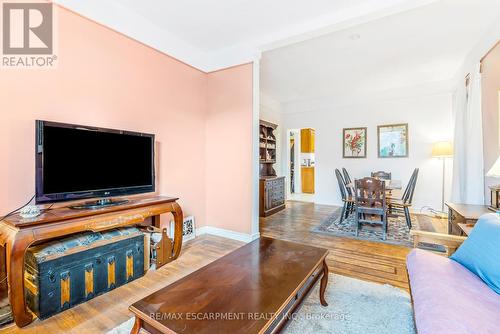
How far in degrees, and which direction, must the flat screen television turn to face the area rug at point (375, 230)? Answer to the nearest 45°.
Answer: approximately 45° to its left

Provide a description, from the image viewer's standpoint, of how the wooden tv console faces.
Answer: facing the viewer and to the right of the viewer

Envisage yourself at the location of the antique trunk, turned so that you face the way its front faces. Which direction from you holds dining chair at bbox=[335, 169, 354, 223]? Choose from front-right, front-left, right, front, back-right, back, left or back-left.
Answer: front-left

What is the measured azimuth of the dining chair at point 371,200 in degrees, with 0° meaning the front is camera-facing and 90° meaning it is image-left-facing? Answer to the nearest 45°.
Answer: approximately 180°

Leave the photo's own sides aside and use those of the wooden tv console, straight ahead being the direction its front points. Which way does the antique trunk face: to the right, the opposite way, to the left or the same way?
the same way

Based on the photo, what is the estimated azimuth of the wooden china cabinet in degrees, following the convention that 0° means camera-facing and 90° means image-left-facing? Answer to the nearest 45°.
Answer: approximately 315°

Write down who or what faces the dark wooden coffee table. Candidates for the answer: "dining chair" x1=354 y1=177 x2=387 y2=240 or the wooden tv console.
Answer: the wooden tv console

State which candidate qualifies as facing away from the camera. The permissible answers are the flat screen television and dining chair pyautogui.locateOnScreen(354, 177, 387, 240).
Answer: the dining chair

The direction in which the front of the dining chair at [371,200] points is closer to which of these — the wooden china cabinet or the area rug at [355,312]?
the wooden china cabinet

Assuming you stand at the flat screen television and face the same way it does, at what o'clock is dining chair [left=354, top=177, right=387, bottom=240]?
The dining chair is roughly at 11 o'clock from the flat screen television.

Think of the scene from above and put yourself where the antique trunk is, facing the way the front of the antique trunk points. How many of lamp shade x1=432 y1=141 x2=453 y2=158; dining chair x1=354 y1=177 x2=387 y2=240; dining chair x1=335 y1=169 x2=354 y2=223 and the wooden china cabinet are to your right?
0

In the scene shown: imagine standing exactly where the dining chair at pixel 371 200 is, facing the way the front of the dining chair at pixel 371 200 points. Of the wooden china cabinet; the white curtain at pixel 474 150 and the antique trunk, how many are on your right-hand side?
1

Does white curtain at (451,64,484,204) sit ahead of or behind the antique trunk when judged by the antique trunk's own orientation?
ahead

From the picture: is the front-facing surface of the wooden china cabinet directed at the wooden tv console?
no

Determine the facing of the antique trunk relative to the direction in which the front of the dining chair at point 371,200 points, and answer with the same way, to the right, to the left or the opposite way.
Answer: to the right

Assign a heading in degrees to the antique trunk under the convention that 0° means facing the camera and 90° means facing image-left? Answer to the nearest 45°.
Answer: approximately 315°

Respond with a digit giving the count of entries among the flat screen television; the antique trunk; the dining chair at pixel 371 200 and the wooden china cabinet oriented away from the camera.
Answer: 1

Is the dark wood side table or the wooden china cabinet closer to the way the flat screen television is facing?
the dark wood side table

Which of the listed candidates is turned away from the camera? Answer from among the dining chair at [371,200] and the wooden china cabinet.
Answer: the dining chair
